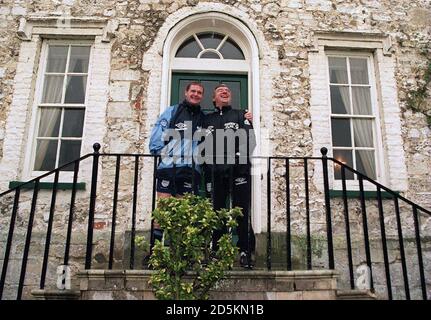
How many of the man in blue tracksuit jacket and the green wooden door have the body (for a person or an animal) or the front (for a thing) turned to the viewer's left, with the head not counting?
0

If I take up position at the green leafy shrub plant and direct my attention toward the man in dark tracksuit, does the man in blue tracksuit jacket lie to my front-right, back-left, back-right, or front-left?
front-left

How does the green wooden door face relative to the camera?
toward the camera

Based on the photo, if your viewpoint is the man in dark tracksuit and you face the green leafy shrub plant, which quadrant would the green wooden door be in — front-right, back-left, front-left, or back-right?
back-right

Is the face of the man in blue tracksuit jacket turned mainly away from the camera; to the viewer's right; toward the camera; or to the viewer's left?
toward the camera

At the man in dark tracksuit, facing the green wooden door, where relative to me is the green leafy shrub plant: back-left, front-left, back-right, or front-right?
back-left

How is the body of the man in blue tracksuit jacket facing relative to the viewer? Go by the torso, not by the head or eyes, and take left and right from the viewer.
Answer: facing the viewer and to the right of the viewer
